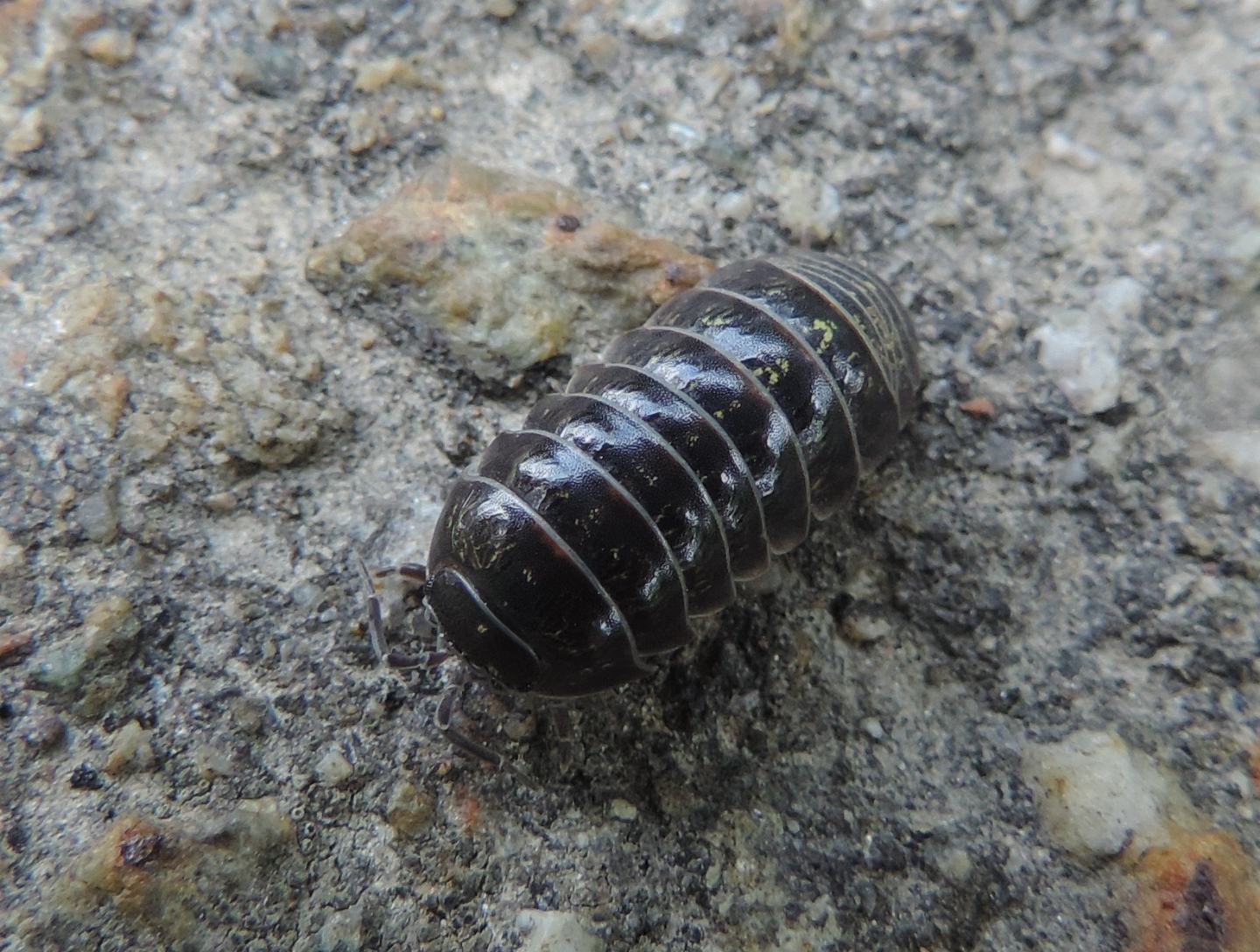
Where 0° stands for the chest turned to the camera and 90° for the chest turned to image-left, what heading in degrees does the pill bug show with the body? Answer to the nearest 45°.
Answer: approximately 45°

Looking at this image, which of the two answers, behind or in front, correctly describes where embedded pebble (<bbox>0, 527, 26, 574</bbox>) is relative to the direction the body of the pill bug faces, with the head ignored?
in front

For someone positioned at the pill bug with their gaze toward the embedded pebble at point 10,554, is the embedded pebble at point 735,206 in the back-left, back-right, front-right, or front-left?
back-right

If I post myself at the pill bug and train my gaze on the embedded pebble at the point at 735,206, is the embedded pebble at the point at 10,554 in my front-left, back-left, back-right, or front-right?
back-left

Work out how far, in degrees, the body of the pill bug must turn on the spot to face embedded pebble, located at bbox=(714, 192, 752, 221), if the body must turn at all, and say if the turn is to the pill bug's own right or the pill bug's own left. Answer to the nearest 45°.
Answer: approximately 135° to the pill bug's own right
